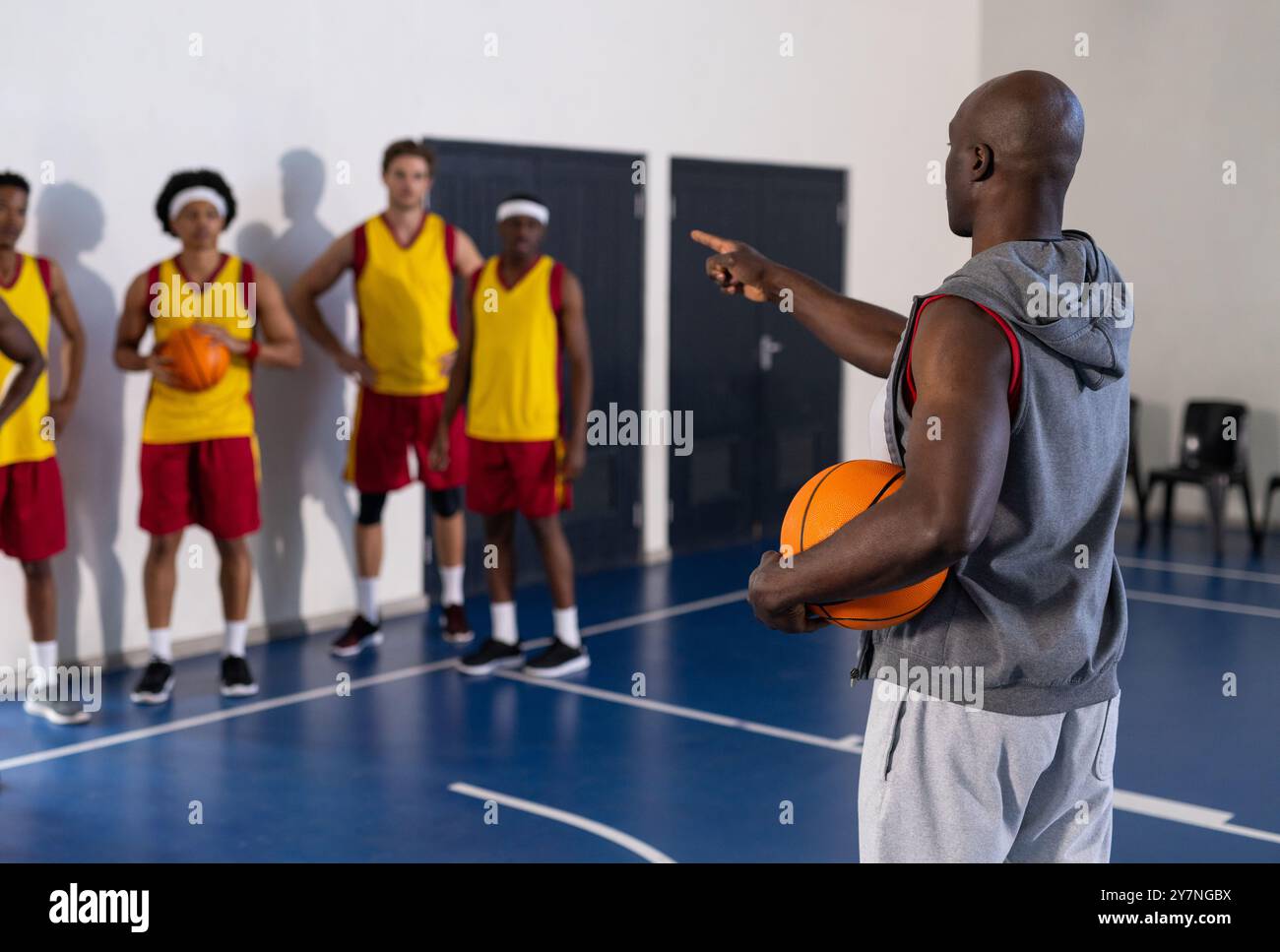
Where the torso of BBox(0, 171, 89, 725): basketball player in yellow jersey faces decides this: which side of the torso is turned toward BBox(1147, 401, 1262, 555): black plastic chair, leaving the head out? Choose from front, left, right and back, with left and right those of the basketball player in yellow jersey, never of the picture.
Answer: left

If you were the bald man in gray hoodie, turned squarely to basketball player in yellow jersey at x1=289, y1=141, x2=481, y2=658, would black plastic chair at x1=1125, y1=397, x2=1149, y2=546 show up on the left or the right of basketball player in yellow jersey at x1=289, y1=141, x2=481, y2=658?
right

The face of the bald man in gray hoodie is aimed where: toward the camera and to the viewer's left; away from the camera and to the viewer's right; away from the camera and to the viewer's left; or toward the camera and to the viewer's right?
away from the camera and to the viewer's left

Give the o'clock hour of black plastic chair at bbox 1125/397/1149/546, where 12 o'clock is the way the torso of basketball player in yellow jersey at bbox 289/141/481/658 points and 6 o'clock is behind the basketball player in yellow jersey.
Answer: The black plastic chair is roughly at 8 o'clock from the basketball player in yellow jersey.

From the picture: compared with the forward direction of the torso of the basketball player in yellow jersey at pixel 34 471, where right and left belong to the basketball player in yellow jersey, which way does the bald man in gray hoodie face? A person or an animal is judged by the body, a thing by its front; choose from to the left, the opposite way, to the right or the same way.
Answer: the opposite way

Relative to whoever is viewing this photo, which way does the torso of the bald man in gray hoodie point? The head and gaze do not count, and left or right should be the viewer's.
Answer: facing away from the viewer and to the left of the viewer

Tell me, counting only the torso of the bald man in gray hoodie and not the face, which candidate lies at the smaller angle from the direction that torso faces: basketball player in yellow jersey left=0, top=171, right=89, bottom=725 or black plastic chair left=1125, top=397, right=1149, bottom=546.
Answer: the basketball player in yellow jersey

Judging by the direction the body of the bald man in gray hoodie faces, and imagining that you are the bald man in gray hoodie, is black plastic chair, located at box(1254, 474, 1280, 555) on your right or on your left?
on your right

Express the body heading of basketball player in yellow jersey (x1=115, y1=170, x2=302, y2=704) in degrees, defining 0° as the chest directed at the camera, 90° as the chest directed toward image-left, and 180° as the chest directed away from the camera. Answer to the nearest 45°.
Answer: approximately 0°

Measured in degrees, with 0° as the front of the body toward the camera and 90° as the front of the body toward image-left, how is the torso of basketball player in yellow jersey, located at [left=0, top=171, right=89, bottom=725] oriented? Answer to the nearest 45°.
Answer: approximately 0°
